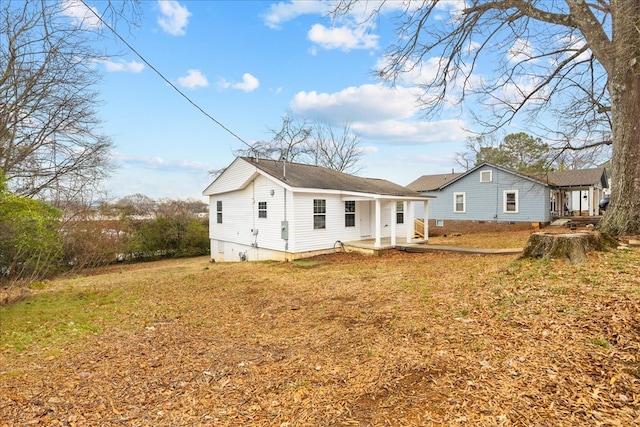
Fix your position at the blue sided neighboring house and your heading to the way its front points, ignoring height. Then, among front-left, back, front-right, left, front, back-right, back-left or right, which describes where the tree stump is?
right

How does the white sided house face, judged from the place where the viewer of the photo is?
facing the viewer and to the right of the viewer

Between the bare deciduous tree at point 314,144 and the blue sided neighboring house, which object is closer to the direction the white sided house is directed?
the blue sided neighboring house

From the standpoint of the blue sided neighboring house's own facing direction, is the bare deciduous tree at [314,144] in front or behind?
behind

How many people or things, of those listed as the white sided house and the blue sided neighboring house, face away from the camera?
0

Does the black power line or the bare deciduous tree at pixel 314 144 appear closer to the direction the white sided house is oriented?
the black power line

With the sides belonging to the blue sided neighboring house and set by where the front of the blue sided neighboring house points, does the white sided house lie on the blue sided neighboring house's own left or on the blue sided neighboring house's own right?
on the blue sided neighboring house's own right
